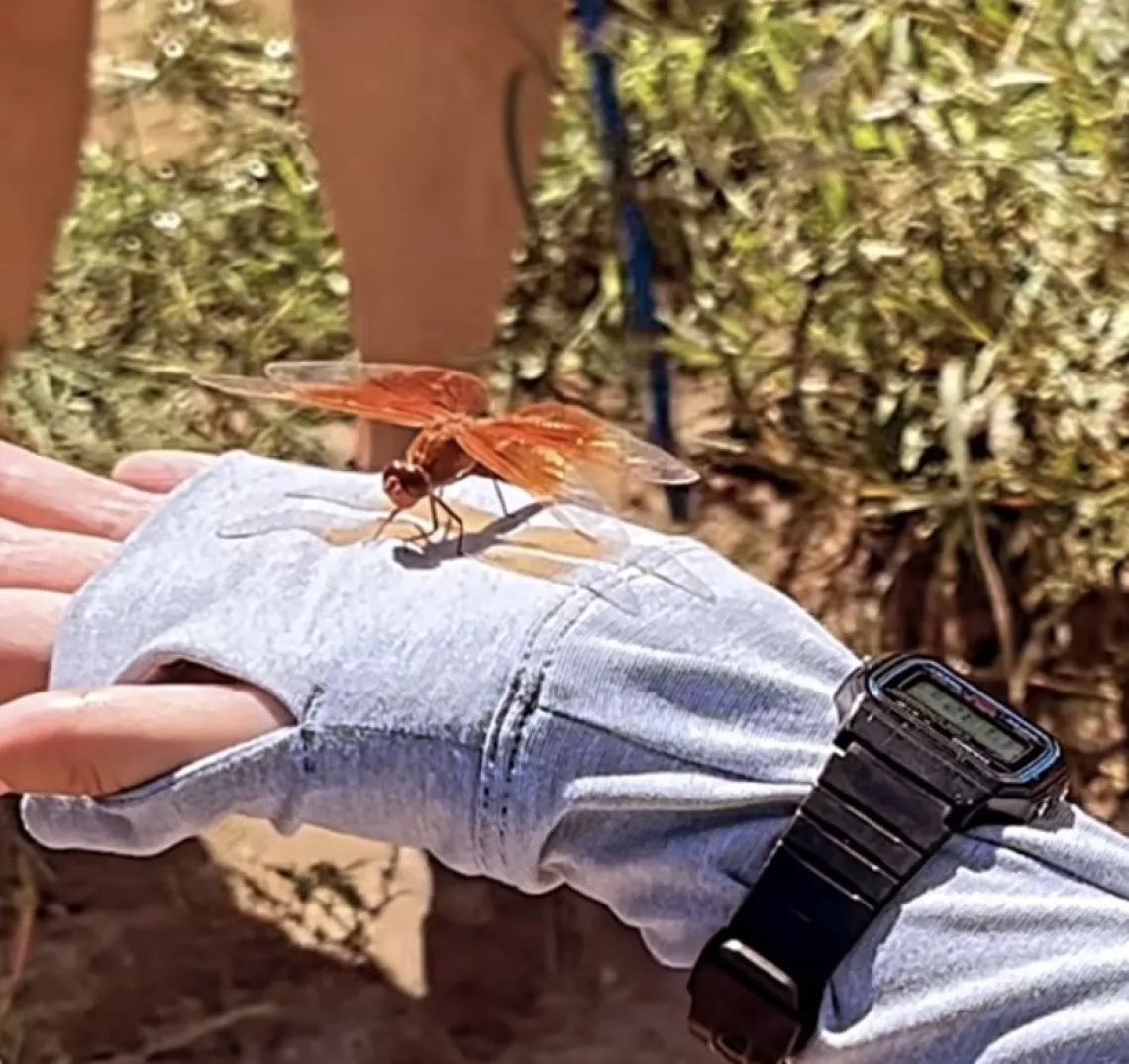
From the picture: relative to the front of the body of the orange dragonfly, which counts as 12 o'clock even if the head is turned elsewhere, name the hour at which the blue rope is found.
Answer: The blue rope is roughly at 5 o'clock from the orange dragonfly.

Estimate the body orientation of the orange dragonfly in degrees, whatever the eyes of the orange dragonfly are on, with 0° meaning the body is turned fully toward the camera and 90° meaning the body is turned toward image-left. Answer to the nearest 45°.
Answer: approximately 45°
